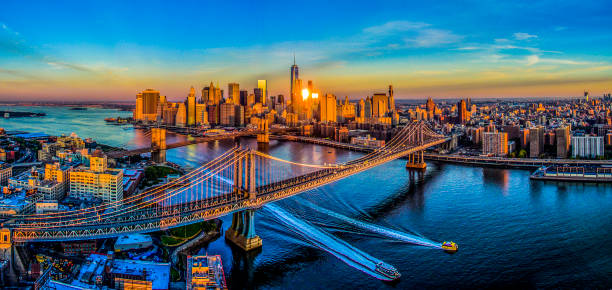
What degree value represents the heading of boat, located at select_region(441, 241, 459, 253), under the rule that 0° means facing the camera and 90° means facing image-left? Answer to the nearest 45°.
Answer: approximately 315°

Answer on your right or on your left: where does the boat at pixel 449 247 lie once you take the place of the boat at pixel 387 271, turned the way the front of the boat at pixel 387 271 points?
on your left

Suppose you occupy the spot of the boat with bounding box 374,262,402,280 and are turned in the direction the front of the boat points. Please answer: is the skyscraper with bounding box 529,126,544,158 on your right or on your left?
on your left

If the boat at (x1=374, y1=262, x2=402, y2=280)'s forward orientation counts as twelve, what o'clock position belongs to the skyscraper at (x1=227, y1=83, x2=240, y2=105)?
The skyscraper is roughly at 7 o'clock from the boat.

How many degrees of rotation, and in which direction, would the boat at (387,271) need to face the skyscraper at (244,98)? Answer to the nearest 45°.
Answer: approximately 135° to its left
